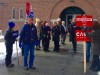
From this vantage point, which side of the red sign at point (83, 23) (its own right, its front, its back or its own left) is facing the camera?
front

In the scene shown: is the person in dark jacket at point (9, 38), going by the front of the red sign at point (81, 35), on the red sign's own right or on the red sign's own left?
on the red sign's own right

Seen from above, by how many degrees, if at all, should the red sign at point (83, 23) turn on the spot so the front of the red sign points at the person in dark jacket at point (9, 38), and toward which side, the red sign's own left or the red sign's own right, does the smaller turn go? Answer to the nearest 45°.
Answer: approximately 90° to the red sign's own right

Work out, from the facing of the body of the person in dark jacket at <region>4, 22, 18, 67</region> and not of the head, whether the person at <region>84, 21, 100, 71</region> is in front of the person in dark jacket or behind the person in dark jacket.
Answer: in front
